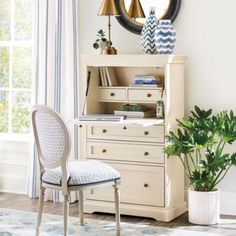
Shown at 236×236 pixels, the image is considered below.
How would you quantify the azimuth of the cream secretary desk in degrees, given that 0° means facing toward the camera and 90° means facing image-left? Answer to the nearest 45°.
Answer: approximately 45°

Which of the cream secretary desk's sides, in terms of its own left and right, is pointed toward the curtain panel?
right

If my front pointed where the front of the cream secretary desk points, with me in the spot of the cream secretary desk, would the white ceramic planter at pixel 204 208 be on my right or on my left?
on my left

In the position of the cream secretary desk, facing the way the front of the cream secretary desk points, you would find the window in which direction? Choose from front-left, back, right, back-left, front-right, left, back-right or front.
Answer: right

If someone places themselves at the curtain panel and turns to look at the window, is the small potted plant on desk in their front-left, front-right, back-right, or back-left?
back-right
